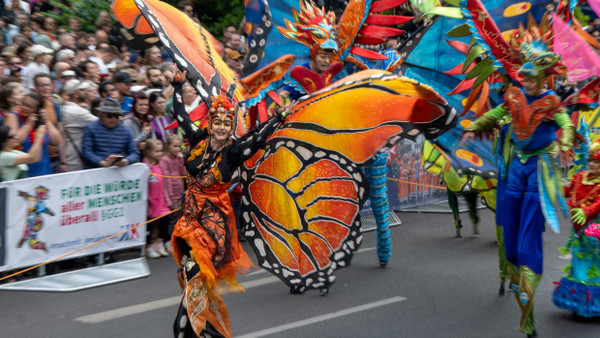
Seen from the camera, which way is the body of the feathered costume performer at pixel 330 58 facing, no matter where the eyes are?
toward the camera

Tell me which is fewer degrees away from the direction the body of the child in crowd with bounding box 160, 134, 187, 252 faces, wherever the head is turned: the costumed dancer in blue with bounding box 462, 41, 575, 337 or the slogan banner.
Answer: the costumed dancer in blue

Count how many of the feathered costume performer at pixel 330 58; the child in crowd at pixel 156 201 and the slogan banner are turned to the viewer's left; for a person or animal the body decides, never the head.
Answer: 0

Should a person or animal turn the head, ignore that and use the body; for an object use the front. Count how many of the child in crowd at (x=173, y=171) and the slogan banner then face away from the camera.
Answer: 0

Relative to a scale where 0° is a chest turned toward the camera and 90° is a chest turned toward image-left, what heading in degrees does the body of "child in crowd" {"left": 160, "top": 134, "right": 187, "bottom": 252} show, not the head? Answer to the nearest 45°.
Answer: approximately 315°

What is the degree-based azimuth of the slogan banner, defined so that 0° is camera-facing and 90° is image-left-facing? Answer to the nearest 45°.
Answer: approximately 315°

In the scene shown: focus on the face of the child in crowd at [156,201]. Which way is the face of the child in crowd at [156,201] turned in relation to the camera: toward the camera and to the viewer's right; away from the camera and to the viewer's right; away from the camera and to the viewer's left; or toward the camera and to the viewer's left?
toward the camera and to the viewer's right

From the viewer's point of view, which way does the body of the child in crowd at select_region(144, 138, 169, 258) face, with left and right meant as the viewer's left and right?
facing the viewer and to the right of the viewer

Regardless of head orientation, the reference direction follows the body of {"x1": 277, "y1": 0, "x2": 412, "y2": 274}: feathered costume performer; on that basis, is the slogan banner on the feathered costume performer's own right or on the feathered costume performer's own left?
on the feathered costume performer's own right
